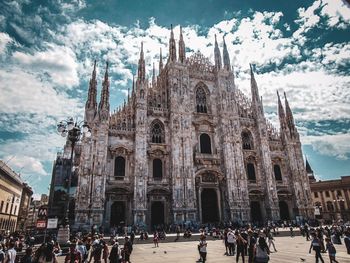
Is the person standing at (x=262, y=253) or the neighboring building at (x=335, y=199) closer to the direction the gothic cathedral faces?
the person standing

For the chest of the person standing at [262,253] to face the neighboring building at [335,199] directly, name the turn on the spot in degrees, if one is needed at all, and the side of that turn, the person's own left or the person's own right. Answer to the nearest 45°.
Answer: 0° — they already face it

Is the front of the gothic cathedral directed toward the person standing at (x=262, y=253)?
yes

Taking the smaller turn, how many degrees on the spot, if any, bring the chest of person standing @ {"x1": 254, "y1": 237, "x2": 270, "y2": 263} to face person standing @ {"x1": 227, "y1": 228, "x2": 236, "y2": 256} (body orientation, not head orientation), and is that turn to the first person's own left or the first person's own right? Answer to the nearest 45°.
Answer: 0° — they already face them

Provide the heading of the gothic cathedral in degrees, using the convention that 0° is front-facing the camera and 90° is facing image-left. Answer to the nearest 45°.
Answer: approximately 0°

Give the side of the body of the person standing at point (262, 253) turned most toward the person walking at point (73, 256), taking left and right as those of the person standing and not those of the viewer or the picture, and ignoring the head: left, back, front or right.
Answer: left

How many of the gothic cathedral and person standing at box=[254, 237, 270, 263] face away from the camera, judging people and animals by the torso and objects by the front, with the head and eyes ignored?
1

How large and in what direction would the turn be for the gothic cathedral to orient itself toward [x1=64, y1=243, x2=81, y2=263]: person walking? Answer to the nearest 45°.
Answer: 0° — it already faces them

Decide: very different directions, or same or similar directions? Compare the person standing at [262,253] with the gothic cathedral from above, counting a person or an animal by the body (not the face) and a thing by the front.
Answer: very different directions

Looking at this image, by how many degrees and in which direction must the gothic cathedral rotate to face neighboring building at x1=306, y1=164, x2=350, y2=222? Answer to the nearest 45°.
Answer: approximately 135° to its left

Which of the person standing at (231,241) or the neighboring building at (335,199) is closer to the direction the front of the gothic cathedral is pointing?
the person standing

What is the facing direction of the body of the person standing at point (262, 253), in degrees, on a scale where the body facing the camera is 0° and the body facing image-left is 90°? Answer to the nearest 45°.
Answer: approximately 180°

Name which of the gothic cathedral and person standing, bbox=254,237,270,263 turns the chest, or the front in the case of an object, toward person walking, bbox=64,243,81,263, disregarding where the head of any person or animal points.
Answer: the gothic cathedral
